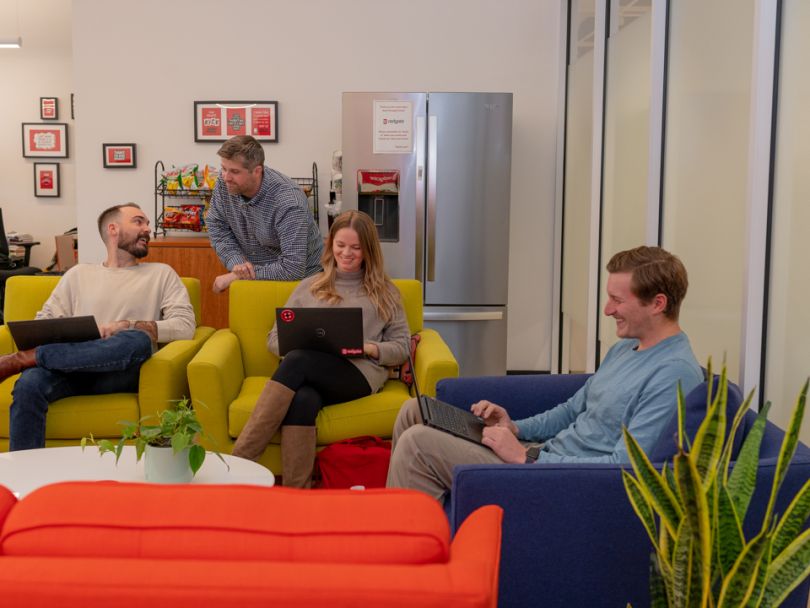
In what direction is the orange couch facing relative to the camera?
away from the camera

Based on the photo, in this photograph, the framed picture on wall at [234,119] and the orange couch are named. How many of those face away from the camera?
1

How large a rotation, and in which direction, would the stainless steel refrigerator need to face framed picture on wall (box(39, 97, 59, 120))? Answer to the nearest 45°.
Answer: approximately 135° to its right

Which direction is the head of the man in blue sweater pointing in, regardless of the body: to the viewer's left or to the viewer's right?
to the viewer's left

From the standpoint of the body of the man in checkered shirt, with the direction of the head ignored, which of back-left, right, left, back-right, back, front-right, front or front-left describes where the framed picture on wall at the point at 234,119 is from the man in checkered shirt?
back-right

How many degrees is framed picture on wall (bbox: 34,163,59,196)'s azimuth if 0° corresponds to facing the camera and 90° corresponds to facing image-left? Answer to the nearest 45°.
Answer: approximately 0°

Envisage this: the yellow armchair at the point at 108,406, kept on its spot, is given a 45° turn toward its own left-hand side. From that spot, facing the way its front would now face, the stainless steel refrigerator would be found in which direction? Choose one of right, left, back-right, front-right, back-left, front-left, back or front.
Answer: left

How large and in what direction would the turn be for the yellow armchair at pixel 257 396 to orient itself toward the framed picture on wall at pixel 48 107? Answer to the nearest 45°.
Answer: approximately 180°
